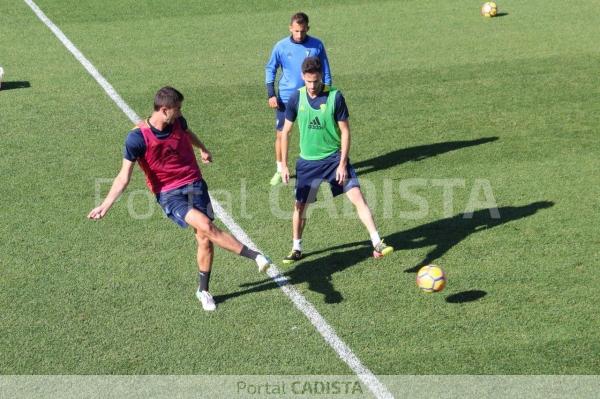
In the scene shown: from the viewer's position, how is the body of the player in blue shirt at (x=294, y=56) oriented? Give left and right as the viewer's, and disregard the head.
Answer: facing the viewer

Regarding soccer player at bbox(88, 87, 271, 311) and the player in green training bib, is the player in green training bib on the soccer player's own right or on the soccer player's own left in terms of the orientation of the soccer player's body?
on the soccer player's own left

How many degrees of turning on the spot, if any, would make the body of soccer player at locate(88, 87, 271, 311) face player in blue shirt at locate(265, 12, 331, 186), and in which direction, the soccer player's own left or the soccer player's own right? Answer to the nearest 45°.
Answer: approximately 90° to the soccer player's own left

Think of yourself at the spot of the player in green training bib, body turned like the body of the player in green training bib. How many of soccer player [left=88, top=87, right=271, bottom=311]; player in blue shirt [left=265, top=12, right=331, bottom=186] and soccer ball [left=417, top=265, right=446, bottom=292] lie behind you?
1

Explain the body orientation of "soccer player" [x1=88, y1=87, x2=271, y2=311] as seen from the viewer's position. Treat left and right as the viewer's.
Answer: facing the viewer and to the right of the viewer

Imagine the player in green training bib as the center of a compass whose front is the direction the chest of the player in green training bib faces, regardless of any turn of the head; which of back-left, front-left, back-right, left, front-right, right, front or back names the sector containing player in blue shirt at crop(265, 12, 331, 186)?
back

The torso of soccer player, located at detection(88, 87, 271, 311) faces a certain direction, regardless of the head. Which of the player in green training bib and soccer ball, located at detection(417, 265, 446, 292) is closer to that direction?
the soccer ball

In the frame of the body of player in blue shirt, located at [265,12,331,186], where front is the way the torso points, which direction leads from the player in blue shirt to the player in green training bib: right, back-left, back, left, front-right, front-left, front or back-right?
front

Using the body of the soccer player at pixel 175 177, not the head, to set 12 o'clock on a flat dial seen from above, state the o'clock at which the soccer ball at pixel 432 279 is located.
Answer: The soccer ball is roughly at 11 o'clock from the soccer player.

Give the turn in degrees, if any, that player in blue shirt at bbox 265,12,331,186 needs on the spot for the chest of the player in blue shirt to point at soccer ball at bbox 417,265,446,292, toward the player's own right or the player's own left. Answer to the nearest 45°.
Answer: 0° — they already face it

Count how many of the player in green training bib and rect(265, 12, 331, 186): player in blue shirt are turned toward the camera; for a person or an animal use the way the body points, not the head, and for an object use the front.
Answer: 2

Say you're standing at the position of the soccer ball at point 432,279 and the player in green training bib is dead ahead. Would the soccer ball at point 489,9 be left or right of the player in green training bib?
right
